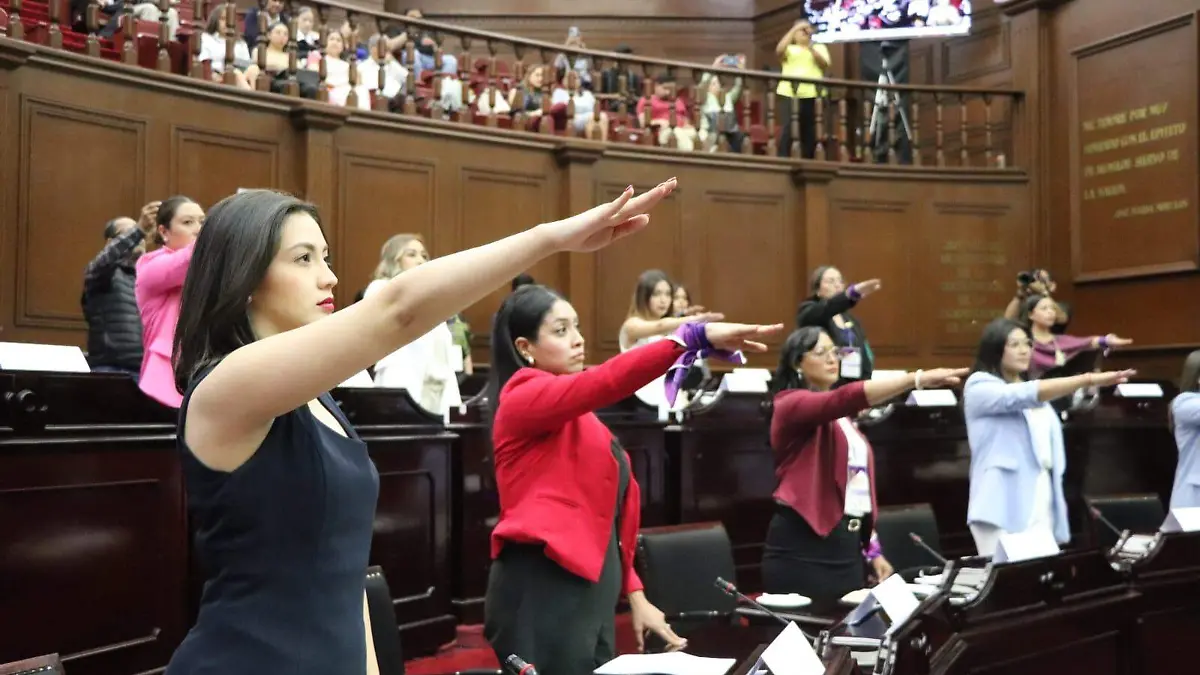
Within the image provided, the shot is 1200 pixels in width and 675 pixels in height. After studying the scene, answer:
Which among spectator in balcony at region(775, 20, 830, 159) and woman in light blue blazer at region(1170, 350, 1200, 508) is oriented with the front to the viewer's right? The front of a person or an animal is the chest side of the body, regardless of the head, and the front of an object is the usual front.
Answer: the woman in light blue blazer

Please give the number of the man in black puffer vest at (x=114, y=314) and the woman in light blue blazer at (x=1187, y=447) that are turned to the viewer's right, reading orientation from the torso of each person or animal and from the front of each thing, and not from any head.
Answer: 2

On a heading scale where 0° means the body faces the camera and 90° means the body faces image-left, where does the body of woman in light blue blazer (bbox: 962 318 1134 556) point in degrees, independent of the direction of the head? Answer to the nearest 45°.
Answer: approximately 315°

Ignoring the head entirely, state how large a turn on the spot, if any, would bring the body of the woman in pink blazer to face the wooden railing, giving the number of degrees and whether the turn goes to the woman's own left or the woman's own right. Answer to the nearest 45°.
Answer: approximately 90° to the woman's own left

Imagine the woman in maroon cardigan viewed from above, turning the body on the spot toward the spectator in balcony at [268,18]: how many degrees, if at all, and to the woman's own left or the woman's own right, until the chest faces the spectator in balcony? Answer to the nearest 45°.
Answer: approximately 180°

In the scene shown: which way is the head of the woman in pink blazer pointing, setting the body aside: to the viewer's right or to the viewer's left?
to the viewer's right

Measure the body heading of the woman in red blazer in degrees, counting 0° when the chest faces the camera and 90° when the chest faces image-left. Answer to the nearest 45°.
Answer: approximately 315°
